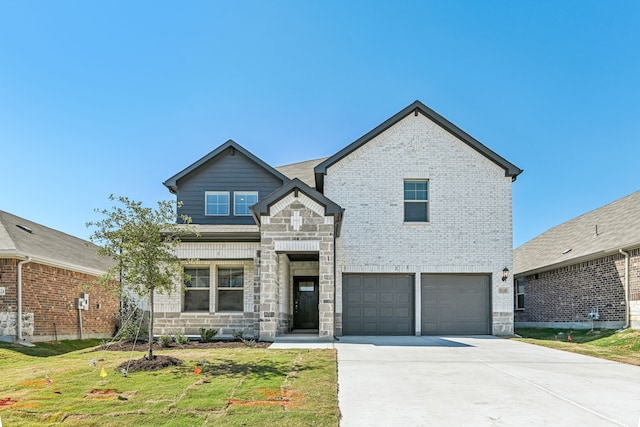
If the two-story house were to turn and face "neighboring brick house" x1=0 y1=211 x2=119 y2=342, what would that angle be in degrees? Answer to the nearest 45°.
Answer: approximately 90° to its right

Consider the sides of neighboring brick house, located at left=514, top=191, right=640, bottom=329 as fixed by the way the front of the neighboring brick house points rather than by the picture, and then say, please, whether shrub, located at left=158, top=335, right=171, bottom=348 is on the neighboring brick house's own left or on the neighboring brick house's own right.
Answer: on the neighboring brick house's own right

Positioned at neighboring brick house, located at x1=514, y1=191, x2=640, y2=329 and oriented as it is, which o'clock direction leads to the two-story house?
The two-story house is roughly at 3 o'clock from the neighboring brick house.

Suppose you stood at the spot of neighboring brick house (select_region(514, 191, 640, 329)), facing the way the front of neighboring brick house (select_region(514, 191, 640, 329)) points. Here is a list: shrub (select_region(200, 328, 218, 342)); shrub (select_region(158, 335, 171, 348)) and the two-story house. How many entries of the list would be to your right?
3

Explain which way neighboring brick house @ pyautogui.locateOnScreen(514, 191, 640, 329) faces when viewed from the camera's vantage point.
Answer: facing the viewer and to the right of the viewer

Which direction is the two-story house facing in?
toward the camera

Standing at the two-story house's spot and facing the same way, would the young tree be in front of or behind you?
in front

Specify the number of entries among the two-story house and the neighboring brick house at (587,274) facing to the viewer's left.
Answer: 0

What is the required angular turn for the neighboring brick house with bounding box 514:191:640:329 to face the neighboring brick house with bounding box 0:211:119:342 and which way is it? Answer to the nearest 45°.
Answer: approximately 90° to its right

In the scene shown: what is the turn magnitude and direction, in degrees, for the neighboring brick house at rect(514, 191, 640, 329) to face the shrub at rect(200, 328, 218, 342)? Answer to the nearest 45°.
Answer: approximately 90° to its right
